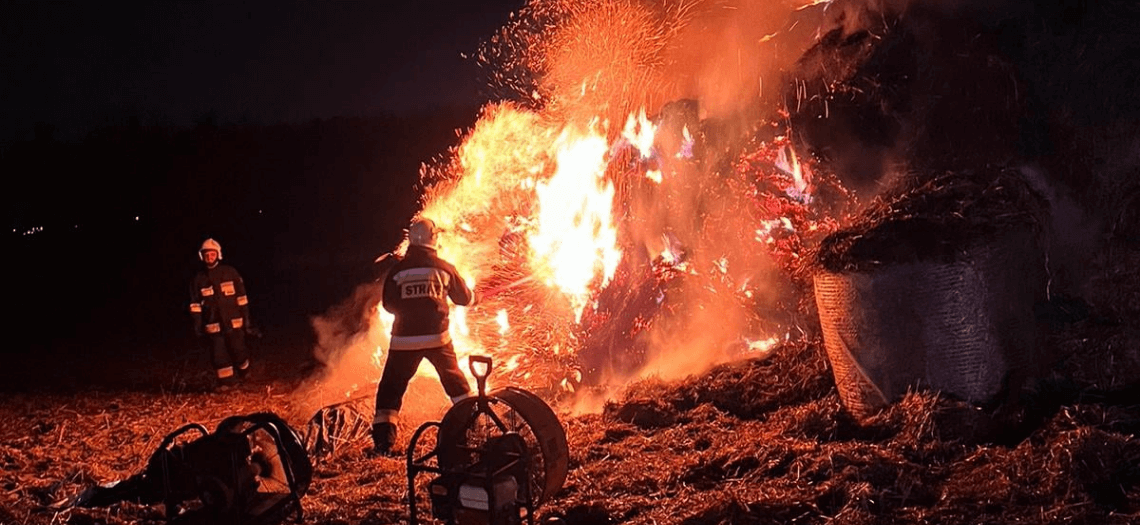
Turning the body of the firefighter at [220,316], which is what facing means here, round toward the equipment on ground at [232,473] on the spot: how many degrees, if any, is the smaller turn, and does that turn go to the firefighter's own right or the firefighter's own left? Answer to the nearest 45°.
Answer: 0° — they already face it

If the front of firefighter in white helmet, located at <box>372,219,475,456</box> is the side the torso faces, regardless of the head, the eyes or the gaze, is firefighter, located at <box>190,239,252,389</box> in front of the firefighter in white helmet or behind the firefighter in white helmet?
in front

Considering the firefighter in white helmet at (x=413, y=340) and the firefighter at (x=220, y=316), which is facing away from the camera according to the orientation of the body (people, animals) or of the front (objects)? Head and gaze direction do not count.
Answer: the firefighter in white helmet

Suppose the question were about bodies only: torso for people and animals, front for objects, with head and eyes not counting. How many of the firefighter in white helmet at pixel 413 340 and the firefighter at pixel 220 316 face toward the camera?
1

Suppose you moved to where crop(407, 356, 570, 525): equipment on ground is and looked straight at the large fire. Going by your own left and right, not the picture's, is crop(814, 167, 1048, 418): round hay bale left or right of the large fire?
right

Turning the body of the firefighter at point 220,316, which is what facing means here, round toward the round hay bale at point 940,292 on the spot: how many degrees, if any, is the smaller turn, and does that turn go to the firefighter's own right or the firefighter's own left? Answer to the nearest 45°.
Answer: approximately 45° to the firefighter's own left

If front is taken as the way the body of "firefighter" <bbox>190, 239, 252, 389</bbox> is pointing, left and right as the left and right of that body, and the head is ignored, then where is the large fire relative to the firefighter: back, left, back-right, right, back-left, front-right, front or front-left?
front-left

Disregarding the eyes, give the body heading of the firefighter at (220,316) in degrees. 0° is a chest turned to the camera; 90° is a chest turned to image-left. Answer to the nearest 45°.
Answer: approximately 0°

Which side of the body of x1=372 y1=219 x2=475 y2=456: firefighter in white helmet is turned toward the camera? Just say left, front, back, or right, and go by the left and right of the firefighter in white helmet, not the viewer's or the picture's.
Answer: back

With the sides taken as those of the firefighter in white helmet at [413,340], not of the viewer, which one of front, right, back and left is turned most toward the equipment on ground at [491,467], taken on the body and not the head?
back

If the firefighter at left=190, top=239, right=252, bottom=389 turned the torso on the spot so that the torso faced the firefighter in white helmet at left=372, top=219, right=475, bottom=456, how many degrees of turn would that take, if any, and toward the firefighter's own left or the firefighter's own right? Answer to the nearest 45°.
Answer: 0° — they already face them

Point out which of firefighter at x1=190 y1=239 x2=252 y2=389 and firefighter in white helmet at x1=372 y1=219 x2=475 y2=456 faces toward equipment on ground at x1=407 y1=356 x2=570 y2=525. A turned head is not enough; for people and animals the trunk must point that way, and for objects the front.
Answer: the firefighter

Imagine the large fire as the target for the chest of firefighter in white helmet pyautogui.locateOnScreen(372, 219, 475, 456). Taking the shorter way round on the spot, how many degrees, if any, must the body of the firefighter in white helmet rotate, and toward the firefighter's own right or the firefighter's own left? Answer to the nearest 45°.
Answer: approximately 45° to the firefighter's own right

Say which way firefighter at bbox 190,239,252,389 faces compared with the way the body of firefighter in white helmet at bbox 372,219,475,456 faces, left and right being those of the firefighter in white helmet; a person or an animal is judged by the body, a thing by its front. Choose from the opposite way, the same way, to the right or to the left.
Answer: the opposite way
